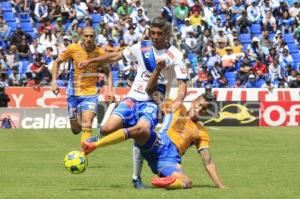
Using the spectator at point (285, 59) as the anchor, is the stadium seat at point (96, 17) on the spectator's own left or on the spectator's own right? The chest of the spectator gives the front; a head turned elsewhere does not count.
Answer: on the spectator's own right

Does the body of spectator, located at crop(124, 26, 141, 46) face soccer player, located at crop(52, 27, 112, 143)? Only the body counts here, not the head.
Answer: yes

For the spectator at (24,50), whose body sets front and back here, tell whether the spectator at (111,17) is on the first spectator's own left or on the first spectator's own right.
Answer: on the first spectator's own left

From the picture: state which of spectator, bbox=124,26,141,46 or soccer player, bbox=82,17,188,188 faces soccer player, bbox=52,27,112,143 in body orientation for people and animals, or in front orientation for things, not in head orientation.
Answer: the spectator

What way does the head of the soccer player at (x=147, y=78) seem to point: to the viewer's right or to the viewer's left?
to the viewer's left

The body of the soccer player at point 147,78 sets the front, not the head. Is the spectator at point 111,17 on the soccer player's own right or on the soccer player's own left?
on the soccer player's own right

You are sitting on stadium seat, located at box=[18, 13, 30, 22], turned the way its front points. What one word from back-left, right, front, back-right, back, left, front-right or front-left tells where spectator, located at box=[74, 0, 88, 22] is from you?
left

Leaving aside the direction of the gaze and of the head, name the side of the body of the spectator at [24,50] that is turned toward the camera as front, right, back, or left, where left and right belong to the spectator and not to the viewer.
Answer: front

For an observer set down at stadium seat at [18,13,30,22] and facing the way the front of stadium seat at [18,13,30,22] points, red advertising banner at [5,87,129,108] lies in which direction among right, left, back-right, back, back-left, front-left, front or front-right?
front

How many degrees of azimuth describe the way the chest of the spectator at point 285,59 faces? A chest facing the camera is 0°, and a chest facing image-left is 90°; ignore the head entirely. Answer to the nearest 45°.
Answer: approximately 0°

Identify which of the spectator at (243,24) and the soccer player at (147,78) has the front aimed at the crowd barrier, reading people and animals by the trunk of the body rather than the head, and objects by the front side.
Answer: the spectator

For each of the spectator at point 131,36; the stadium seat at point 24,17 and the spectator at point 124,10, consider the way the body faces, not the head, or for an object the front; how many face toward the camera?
3

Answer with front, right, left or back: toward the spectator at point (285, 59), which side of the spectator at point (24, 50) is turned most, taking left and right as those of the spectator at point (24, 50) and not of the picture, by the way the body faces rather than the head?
left

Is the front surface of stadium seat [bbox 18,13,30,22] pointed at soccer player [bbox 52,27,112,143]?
yes
